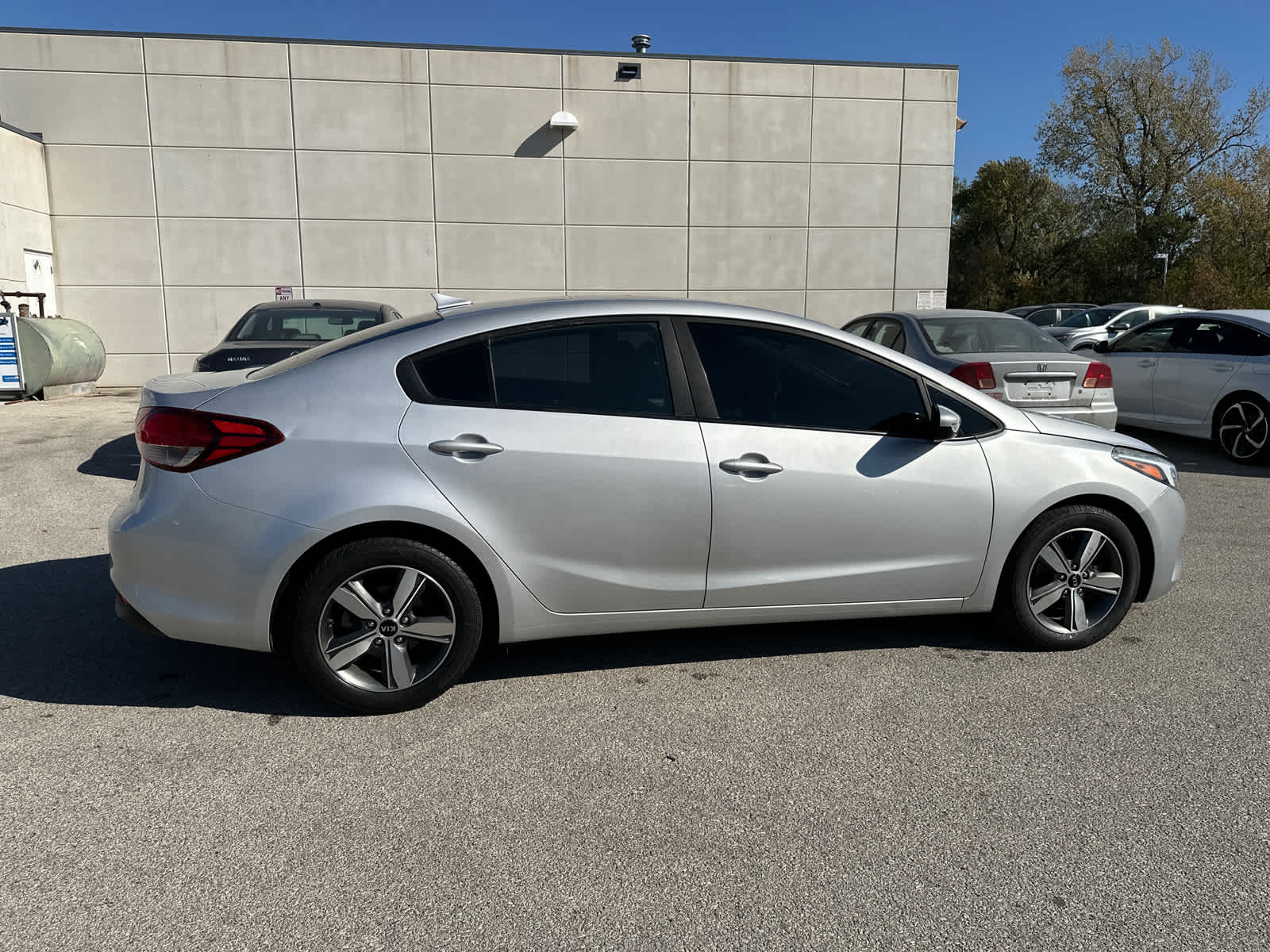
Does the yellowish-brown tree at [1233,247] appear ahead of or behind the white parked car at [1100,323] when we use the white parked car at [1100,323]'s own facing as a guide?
behind

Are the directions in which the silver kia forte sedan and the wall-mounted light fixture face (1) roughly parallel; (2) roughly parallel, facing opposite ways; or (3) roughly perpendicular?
roughly perpendicular

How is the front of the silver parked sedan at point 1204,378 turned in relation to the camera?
facing away from the viewer and to the left of the viewer

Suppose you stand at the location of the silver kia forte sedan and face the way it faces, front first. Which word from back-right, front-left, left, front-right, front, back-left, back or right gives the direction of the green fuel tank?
back-left

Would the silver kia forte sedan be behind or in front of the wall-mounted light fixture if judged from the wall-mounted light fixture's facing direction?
in front

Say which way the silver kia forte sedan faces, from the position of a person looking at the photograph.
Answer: facing to the right of the viewer

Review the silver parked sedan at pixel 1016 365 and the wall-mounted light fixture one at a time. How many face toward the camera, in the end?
1

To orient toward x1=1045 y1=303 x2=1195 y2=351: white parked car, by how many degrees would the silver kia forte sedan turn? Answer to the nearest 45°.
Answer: approximately 45° to its left

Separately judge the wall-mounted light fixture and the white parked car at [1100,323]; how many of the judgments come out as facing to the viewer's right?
0

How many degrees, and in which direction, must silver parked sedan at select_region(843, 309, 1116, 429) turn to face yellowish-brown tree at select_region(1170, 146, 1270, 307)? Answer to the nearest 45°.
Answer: approximately 45° to its right

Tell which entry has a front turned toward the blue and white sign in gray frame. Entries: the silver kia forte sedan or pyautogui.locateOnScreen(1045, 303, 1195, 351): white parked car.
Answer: the white parked car

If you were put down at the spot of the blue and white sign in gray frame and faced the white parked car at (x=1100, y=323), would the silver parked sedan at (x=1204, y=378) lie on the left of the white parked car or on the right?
right

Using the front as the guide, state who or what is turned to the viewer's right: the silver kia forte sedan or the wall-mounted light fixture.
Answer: the silver kia forte sedan

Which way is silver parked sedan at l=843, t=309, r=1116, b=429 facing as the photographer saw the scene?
facing away from the viewer and to the left of the viewer

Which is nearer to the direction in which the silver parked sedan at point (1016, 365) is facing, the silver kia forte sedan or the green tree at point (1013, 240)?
the green tree
